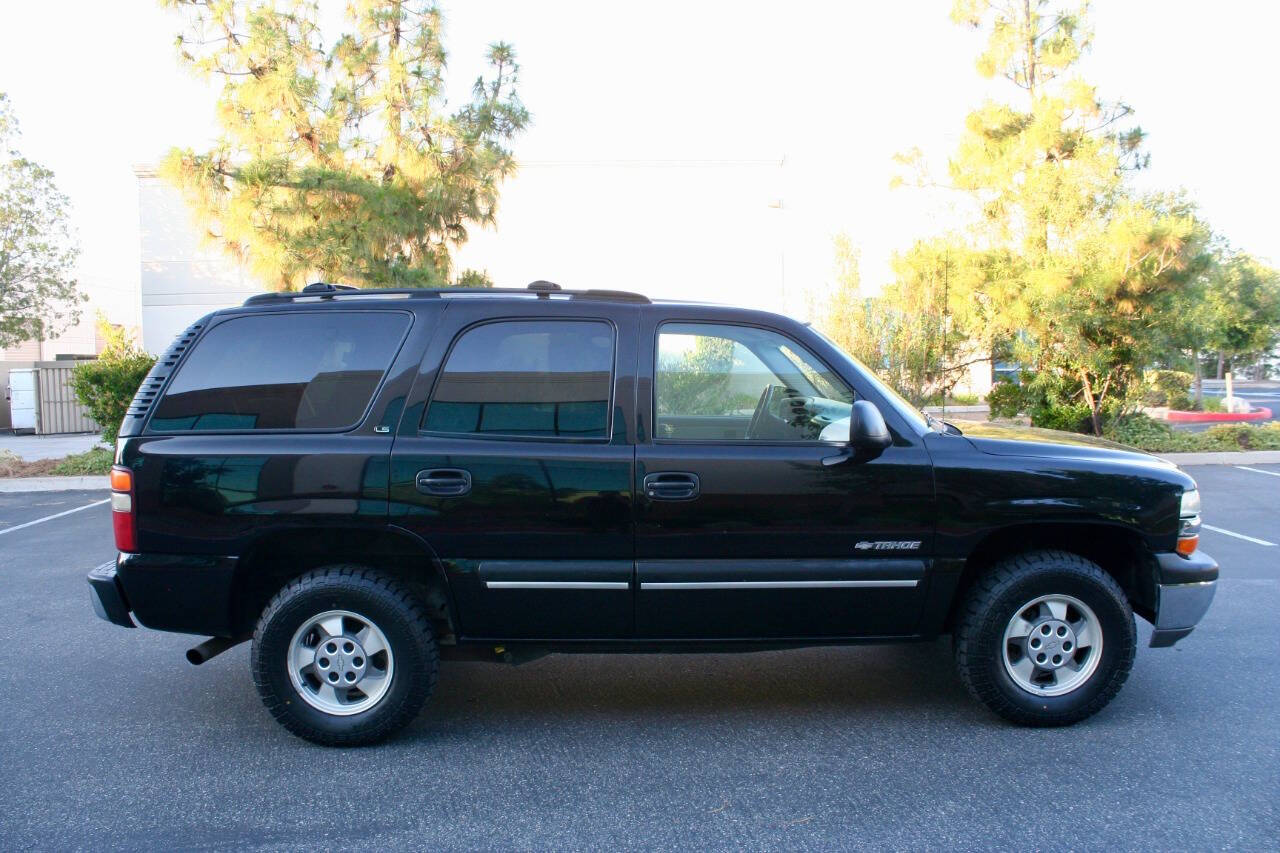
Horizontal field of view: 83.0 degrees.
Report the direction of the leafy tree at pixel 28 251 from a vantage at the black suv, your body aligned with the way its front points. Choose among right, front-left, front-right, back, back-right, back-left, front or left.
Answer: back-left

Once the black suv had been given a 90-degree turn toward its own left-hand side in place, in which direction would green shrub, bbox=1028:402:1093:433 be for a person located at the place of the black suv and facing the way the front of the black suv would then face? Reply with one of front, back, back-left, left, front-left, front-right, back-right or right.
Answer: front-right

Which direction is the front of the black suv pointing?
to the viewer's right

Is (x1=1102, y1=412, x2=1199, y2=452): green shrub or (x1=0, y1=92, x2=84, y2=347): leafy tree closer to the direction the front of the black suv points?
the green shrub

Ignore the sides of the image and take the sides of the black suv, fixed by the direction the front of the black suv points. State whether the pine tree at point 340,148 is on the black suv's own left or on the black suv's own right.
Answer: on the black suv's own left

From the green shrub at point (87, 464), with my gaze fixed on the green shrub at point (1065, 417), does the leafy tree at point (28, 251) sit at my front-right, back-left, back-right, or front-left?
back-left

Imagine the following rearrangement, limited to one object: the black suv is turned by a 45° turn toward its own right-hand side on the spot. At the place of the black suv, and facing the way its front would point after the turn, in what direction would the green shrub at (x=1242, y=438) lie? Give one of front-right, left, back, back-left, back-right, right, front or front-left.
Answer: left

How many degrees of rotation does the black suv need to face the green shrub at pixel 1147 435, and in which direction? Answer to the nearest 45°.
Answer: approximately 45° to its left
